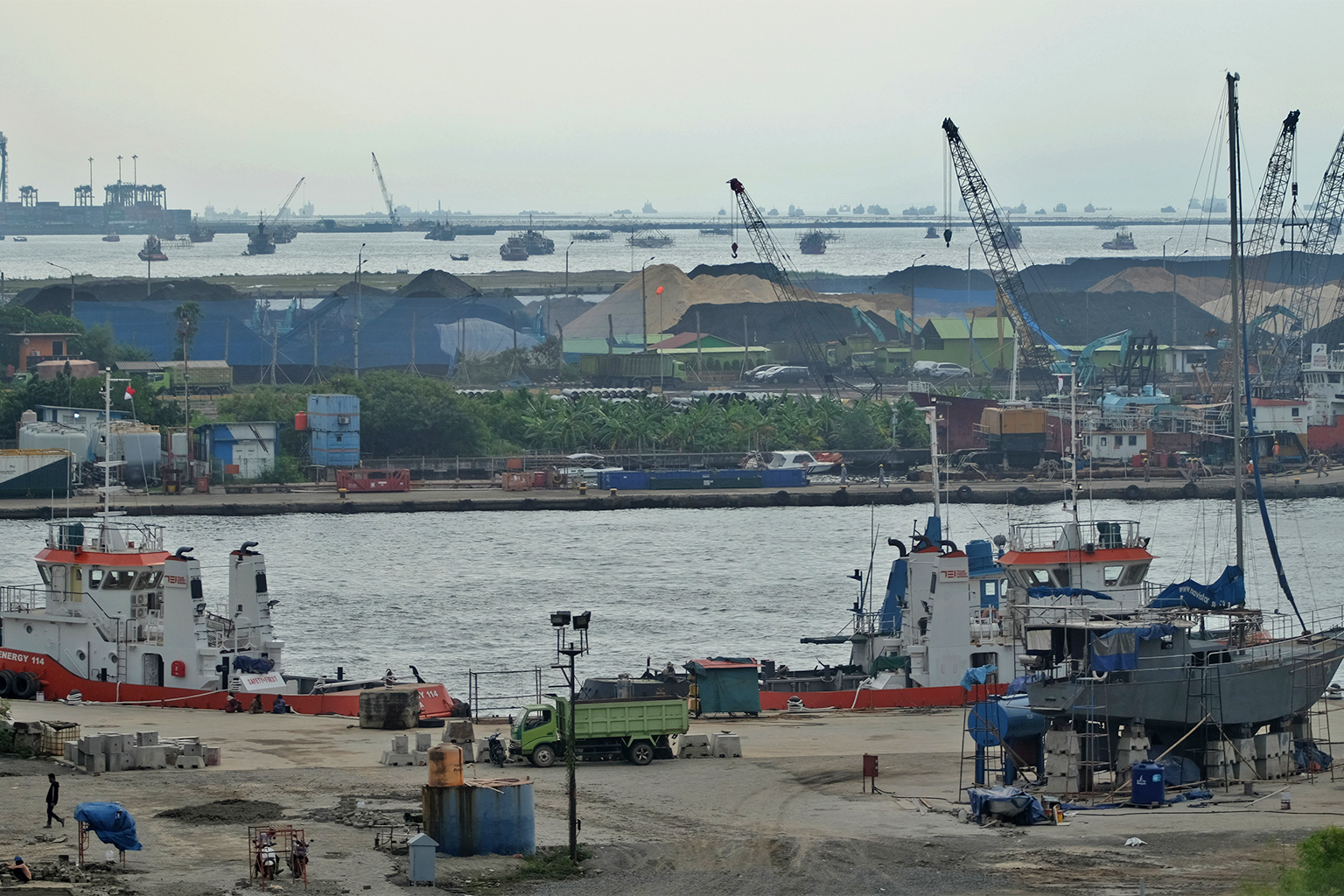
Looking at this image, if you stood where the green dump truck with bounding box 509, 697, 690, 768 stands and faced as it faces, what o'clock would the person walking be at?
The person walking is roughly at 11 o'clock from the green dump truck.

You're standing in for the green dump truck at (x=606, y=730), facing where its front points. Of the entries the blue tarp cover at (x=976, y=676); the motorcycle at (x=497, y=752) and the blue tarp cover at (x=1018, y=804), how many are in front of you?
1

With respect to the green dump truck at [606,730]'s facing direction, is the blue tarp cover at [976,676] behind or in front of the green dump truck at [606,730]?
behind

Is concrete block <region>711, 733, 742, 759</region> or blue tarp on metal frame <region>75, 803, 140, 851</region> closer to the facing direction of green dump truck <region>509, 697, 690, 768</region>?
the blue tarp on metal frame

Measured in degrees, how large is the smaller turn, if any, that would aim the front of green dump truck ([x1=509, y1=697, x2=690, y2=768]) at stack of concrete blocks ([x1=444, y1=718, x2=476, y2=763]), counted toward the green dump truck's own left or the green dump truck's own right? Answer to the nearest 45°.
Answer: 0° — it already faces it

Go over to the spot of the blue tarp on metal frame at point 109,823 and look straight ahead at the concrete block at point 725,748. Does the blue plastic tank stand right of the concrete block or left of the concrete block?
right

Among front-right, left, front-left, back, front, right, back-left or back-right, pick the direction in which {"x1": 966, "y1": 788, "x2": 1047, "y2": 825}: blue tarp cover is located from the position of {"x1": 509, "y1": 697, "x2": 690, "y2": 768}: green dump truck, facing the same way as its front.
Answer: back-left

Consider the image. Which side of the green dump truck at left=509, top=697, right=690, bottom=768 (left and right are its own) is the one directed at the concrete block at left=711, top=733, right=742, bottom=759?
back

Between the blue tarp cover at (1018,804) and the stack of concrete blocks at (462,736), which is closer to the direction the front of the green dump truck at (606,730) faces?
the stack of concrete blocks

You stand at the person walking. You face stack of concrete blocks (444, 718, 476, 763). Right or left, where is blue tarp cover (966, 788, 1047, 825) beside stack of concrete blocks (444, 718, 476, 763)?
right

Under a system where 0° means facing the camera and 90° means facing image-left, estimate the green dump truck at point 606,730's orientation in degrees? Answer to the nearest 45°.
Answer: approximately 90°

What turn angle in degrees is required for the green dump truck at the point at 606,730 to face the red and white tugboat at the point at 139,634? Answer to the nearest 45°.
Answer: approximately 45° to its right

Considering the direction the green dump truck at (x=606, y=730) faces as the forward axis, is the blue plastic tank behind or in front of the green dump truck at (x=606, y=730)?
behind
